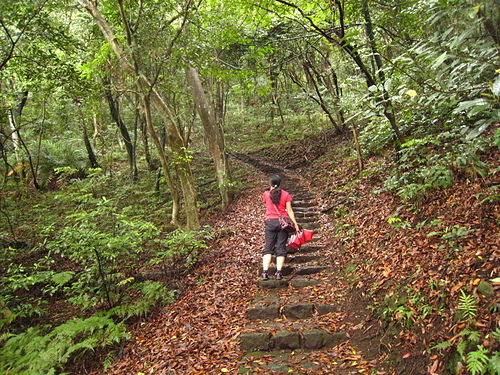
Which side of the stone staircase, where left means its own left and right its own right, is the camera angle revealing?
front

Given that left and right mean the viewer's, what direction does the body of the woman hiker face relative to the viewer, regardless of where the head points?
facing away from the viewer

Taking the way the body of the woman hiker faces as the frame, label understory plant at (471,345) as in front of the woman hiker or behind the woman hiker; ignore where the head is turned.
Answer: behind

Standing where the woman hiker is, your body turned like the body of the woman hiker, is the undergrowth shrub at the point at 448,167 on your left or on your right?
on your right

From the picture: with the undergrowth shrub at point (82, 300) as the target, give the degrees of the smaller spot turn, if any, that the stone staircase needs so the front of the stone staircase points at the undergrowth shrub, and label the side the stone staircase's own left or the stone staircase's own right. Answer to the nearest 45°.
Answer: approximately 90° to the stone staircase's own right

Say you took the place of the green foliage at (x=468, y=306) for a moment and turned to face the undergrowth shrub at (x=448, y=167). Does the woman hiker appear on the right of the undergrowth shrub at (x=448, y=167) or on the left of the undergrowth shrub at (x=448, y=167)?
left

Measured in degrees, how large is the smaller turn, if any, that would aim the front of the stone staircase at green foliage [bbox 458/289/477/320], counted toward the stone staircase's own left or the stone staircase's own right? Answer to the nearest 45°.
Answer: approximately 45° to the stone staircase's own left

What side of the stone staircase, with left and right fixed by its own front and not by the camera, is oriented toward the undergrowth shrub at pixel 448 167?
left

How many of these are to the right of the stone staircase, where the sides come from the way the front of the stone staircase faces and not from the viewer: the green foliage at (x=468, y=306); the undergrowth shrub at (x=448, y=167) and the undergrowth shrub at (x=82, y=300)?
1

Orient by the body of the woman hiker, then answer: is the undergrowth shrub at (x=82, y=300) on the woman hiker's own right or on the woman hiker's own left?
on the woman hiker's own left

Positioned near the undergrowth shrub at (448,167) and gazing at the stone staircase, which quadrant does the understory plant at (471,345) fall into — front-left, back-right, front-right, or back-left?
front-left
